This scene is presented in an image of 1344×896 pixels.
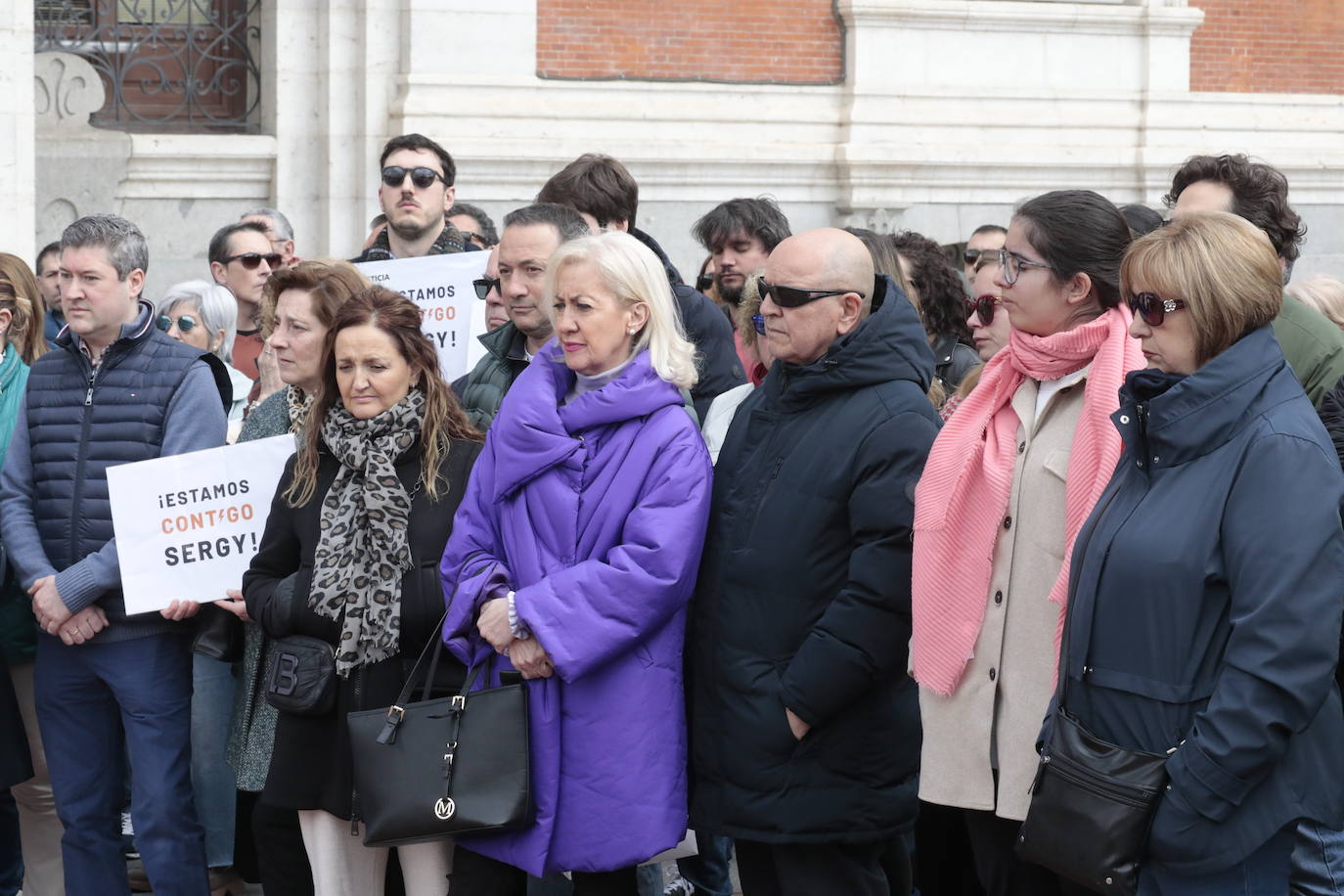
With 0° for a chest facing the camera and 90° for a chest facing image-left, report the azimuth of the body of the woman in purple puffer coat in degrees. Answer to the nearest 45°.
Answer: approximately 45°

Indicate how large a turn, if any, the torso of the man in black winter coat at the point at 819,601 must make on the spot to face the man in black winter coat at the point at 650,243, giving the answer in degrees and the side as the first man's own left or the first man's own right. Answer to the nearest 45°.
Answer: approximately 135° to the first man's own right

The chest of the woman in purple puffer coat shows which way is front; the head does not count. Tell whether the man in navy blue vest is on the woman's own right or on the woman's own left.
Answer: on the woman's own right

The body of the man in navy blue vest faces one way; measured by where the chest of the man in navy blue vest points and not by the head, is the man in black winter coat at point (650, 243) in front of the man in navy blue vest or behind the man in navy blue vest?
behind

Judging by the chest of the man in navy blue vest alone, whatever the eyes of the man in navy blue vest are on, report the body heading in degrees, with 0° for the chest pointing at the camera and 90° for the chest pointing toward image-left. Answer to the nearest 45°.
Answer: approximately 45°

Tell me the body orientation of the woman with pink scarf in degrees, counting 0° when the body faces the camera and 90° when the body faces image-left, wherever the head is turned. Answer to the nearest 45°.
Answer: approximately 45°
